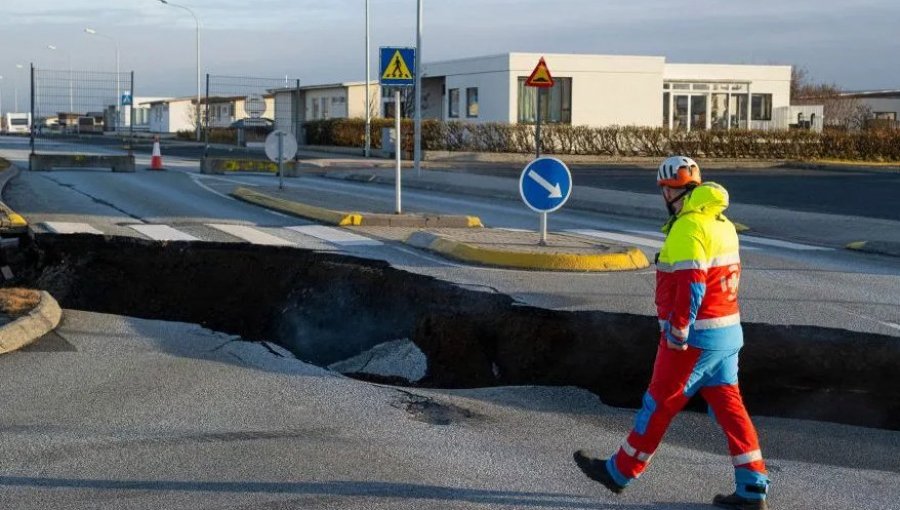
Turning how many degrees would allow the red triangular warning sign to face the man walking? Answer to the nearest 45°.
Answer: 0° — it already faces them

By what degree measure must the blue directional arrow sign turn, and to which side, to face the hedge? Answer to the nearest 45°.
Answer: approximately 180°

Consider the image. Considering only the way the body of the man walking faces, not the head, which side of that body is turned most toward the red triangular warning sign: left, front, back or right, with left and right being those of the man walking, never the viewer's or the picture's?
right

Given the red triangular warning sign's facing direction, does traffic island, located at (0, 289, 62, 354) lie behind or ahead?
ahead

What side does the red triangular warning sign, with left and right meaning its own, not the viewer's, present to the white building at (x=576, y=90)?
back

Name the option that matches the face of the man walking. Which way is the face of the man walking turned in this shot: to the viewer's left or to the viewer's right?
to the viewer's left

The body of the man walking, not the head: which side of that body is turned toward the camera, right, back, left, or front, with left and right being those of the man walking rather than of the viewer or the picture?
left

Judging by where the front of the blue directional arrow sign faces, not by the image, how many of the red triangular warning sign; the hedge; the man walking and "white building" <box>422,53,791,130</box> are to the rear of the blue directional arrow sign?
3

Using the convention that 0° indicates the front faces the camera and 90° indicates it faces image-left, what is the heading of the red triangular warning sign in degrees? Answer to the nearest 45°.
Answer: approximately 0°
